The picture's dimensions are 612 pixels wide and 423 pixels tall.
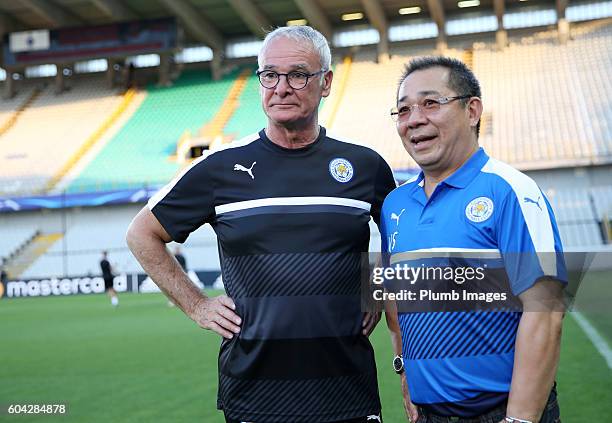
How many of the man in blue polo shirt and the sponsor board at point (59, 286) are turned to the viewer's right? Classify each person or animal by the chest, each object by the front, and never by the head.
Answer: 0

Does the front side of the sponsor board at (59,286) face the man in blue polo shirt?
yes

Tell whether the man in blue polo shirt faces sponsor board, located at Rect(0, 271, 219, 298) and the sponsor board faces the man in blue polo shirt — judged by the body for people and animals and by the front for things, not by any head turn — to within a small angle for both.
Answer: no

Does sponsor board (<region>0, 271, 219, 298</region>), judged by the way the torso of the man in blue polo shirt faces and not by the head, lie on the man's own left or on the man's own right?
on the man's own right

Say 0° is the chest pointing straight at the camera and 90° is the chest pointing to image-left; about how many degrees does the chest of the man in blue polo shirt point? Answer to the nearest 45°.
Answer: approximately 45°

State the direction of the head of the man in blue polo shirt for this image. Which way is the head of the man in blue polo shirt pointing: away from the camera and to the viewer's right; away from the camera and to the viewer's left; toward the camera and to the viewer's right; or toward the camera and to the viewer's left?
toward the camera and to the viewer's left

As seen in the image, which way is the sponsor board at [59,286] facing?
toward the camera
